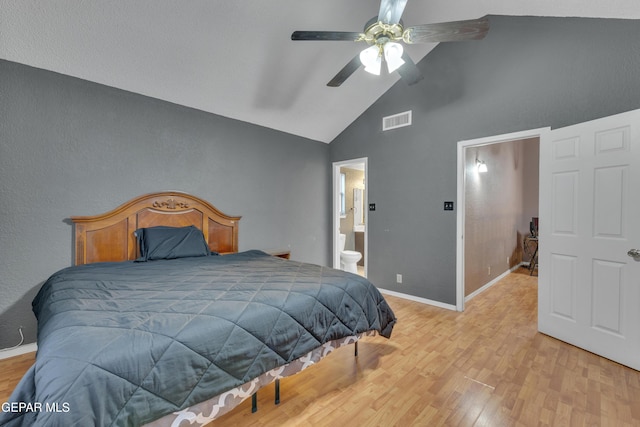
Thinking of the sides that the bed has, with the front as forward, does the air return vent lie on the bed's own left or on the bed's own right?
on the bed's own left

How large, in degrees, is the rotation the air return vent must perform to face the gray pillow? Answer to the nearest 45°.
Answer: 0° — it already faces it

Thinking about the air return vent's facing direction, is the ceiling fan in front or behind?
in front

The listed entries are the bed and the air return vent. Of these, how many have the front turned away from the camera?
0

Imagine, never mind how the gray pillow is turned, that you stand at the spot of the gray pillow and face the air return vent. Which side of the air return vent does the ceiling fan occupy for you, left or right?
right

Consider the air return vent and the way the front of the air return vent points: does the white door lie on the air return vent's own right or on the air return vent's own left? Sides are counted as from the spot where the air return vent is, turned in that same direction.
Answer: on the air return vent's own left

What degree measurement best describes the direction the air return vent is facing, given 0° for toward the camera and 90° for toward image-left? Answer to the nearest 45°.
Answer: approximately 45°

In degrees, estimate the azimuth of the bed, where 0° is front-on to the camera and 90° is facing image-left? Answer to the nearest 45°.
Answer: approximately 315°

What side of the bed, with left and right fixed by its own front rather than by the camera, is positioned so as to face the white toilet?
left

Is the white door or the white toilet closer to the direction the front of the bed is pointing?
the white door

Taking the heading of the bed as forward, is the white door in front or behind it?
in front
